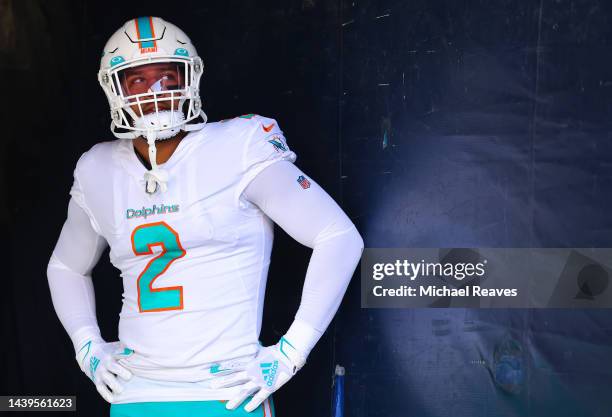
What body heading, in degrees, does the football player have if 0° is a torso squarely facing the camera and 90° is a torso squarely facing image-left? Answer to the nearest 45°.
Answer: approximately 45°
